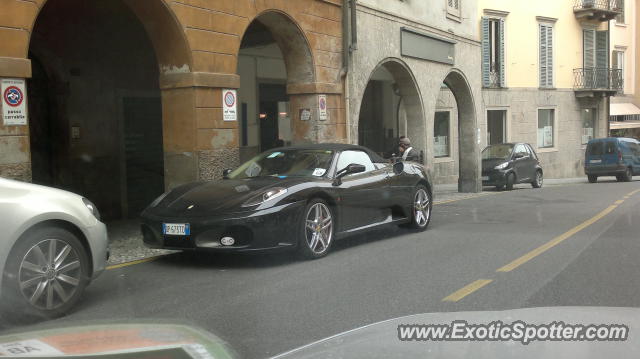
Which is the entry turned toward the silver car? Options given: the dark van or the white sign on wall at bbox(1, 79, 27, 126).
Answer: the white sign on wall

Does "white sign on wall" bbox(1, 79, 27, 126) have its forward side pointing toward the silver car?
yes

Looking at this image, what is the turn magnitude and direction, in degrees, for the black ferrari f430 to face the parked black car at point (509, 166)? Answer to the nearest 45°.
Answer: approximately 180°

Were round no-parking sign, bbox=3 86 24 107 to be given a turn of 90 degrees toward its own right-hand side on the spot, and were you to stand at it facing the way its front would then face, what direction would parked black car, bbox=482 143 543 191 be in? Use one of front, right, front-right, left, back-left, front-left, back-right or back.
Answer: back-right

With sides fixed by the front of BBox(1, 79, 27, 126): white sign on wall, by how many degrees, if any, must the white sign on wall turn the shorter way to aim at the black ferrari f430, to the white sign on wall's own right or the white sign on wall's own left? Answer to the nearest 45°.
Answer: approximately 45° to the white sign on wall's own left

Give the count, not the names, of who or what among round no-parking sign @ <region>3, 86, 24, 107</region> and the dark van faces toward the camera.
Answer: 1

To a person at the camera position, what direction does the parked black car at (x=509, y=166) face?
facing the viewer and to the left of the viewer

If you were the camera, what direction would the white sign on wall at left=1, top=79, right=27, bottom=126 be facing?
facing the viewer

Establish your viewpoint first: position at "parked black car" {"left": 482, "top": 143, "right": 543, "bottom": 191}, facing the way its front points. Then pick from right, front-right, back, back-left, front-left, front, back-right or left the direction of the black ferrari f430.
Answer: front-left

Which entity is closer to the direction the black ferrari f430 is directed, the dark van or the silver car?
the silver car

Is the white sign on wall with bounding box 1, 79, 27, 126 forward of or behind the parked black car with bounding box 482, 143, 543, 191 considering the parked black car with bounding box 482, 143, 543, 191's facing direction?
forward

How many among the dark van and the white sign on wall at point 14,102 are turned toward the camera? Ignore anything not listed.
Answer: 1

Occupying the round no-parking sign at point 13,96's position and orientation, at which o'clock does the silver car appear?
The silver car is roughly at 12 o'clock from the round no-parking sign.

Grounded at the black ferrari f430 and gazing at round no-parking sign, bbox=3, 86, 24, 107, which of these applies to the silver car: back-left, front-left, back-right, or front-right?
front-left

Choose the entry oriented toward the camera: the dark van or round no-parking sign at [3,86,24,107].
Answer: the round no-parking sign

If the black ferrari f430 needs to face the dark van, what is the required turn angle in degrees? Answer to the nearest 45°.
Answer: approximately 180°

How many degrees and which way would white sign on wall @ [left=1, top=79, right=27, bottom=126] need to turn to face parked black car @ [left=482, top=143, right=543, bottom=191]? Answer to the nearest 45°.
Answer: approximately 135° to its left
